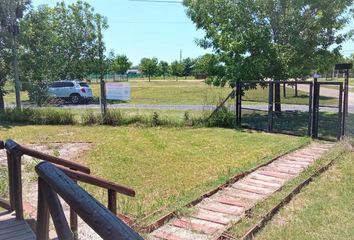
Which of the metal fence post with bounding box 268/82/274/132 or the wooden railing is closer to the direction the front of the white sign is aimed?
the wooden railing

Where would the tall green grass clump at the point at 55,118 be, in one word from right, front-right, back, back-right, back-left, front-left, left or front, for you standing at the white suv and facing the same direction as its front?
back-left

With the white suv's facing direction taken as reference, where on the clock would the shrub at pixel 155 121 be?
The shrub is roughly at 7 o'clock from the white suv.

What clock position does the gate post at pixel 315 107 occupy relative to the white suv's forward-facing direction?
The gate post is roughly at 7 o'clock from the white suv.

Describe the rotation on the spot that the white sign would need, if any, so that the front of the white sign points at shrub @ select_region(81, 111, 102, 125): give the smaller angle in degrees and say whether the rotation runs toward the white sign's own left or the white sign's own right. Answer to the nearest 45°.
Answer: approximately 45° to the white sign's own right

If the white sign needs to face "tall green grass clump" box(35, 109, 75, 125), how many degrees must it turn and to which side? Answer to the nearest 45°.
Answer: approximately 90° to its right

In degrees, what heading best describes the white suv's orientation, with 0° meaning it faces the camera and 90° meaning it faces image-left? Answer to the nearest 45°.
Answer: approximately 135°

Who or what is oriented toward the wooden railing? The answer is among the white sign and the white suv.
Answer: the white sign

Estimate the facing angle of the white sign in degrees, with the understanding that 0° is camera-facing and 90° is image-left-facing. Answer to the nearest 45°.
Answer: approximately 0°

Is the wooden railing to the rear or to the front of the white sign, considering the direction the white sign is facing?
to the front

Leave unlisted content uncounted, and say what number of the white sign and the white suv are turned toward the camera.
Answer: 1
